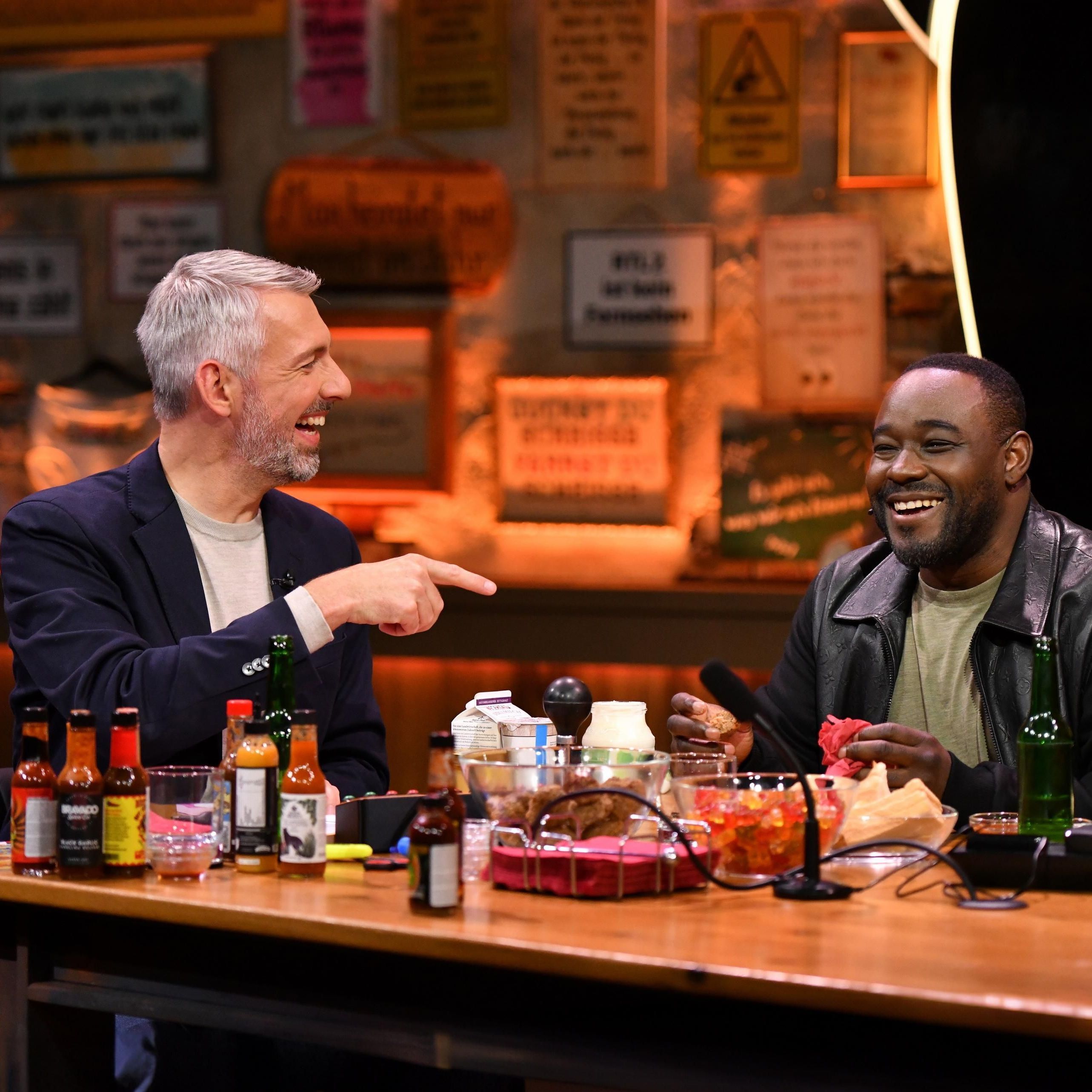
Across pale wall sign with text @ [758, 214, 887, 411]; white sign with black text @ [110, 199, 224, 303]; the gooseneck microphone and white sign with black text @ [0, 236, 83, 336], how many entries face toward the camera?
3

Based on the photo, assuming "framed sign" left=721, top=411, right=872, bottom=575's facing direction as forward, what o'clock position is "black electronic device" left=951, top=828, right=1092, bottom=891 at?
The black electronic device is roughly at 12 o'clock from the framed sign.

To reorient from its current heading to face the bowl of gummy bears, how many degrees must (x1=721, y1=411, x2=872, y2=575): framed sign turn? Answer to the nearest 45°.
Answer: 0° — it already faces it

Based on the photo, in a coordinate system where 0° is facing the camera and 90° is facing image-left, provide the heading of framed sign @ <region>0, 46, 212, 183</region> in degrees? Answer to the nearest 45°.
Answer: approximately 0°

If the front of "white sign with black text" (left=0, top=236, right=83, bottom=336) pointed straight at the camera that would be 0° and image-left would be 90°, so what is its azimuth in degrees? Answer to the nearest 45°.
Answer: approximately 0°

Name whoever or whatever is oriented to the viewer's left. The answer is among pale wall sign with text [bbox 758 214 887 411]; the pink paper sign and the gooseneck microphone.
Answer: the gooseneck microphone

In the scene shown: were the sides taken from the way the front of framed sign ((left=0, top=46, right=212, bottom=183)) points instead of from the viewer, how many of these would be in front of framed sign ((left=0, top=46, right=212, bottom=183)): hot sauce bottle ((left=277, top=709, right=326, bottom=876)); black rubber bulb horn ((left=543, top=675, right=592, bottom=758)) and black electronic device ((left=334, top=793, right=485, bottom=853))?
3

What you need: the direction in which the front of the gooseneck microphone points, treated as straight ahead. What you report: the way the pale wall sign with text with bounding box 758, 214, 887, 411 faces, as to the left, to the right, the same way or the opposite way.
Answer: to the left

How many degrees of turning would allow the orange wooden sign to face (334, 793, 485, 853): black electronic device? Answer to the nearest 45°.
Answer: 0° — it already faces it
